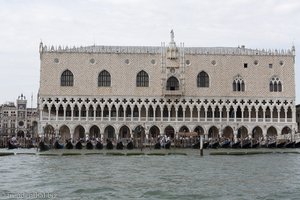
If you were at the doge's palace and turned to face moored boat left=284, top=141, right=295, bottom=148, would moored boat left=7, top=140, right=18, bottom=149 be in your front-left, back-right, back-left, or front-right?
back-right

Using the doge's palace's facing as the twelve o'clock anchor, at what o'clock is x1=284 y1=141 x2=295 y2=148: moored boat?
The moored boat is roughly at 10 o'clock from the doge's palace.

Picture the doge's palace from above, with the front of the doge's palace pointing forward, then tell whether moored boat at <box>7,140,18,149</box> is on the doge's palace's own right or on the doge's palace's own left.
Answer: on the doge's palace's own right

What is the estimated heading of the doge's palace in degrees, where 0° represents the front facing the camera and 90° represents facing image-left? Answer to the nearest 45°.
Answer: approximately 0°
